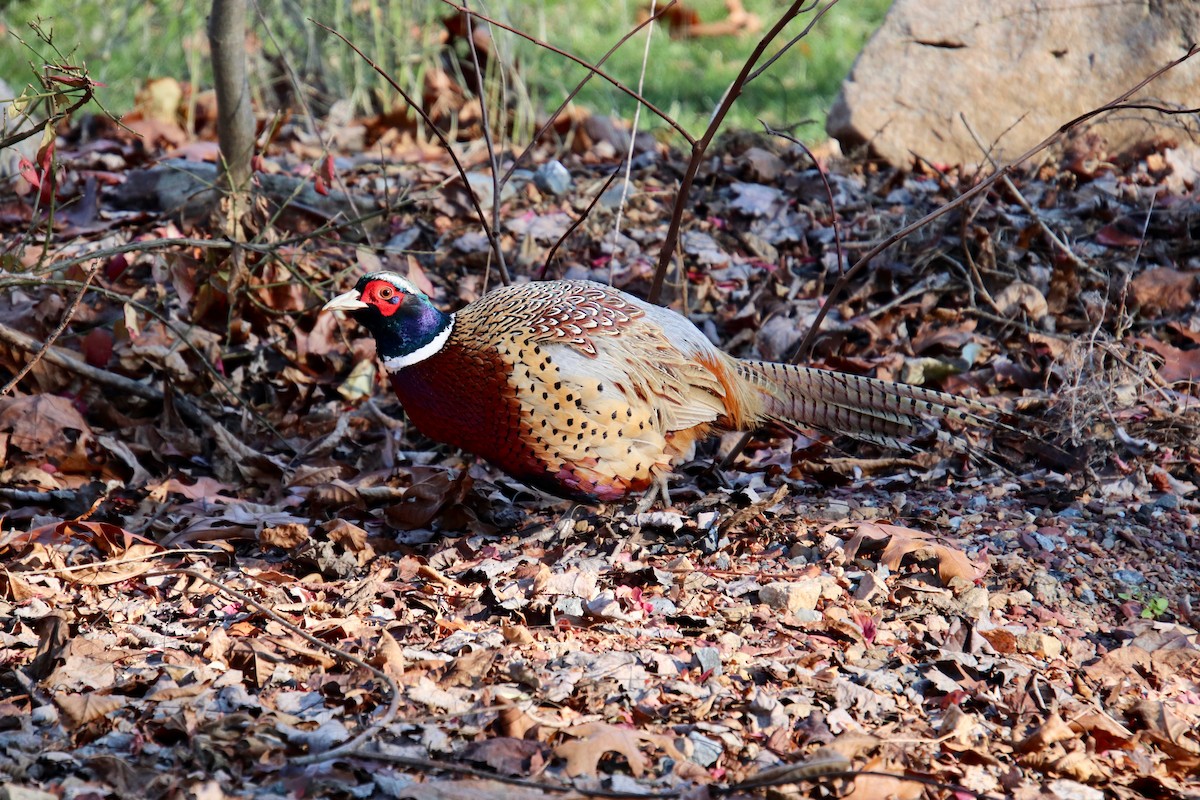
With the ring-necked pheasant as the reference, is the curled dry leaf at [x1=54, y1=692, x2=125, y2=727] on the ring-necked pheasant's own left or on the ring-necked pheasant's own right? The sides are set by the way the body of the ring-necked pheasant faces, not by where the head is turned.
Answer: on the ring-necked pheasant's own left

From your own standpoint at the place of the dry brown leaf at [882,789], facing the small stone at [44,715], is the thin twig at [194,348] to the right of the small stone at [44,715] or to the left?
right

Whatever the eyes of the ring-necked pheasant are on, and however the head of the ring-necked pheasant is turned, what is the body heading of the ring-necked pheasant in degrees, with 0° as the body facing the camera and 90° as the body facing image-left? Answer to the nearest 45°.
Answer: approximately 90°

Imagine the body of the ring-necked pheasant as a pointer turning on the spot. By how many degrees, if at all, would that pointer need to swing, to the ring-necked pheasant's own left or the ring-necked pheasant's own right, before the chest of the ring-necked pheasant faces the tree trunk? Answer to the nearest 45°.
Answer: approximately 45° to the ring-necked pheasant's own right

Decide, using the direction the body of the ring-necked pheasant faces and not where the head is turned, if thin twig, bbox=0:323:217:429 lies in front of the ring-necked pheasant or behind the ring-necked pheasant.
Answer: in front

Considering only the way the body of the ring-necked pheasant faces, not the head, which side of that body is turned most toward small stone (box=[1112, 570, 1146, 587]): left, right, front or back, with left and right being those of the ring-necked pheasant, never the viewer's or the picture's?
back

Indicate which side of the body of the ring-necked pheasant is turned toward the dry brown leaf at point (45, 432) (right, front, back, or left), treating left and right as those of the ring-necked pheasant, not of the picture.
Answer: front

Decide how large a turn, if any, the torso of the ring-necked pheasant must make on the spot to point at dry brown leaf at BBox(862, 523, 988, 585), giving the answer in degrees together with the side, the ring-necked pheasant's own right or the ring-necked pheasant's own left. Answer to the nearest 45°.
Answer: approximately 135° to the ring-necked pheasant's own left

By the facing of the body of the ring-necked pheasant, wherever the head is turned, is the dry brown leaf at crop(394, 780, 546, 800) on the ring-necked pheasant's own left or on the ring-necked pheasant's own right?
on the ring-necked pheasant's own left

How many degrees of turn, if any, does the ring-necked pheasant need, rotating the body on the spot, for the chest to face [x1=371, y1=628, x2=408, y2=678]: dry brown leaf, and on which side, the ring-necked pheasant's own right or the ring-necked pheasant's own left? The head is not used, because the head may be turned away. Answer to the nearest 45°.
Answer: approximately 90° to the ring-necked pheasant's own left
